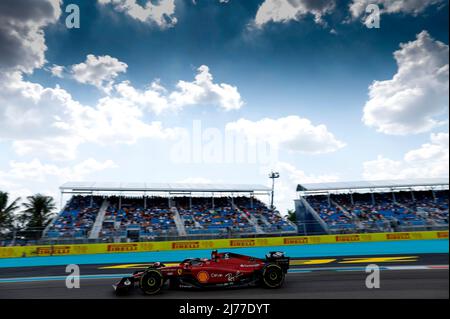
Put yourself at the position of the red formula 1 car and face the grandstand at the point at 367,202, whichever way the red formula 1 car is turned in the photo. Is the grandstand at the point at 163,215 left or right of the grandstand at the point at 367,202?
left

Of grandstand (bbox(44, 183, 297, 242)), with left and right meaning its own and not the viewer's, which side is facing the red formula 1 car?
front

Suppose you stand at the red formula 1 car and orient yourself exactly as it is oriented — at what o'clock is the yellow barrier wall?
The yellow barrier wall is roughly at 3 o'clock from the red formula 1 car.

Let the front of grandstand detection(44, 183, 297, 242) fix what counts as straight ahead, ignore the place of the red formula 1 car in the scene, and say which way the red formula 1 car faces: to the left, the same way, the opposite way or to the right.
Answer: to the right

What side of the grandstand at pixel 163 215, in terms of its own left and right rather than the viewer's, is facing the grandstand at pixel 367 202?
left

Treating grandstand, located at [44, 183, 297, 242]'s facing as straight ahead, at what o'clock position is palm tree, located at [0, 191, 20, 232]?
The palm tree is roughly at 4 o'clock from the grandstand.

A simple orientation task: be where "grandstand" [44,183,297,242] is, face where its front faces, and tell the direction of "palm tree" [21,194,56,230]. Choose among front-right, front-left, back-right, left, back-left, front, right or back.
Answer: back-right

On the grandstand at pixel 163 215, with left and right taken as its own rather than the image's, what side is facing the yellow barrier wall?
front

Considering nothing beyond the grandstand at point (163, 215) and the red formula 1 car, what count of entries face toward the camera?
1

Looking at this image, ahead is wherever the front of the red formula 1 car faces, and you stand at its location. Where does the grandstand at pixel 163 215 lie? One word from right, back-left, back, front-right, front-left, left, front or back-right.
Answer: right

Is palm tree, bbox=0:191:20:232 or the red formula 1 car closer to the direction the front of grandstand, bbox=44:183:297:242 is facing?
the red formula 1 car

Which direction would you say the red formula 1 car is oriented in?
to the viewer's left
